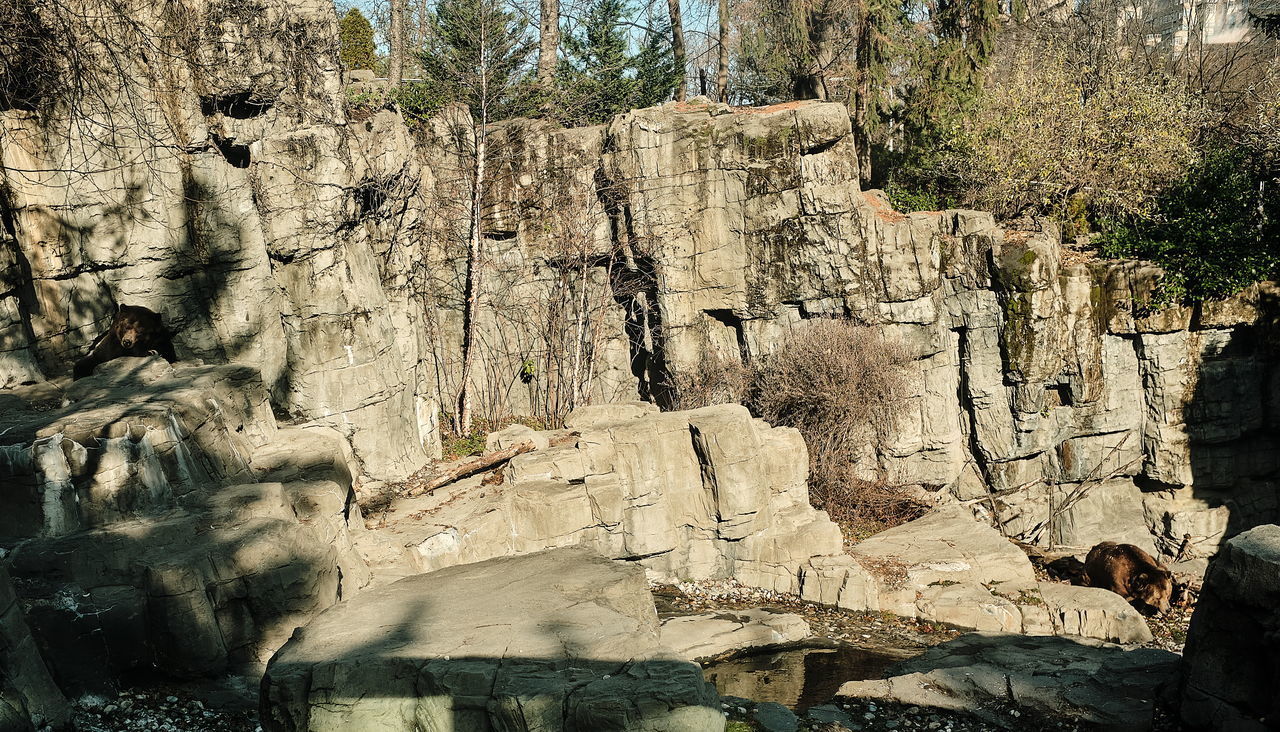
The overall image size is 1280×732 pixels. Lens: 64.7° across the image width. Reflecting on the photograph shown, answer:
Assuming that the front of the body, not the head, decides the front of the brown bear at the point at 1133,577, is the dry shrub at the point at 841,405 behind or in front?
behind

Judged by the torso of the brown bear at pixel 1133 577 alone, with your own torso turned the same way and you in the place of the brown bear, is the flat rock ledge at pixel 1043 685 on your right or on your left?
on your right

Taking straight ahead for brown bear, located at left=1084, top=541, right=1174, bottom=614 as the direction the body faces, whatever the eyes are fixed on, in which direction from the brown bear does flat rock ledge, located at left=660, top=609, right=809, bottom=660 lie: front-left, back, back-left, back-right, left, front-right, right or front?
right

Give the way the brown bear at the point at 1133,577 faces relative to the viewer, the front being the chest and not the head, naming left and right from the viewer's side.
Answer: facing the viewer and to the right of the viewer

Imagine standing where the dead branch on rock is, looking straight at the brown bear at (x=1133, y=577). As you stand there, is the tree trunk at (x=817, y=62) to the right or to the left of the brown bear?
left

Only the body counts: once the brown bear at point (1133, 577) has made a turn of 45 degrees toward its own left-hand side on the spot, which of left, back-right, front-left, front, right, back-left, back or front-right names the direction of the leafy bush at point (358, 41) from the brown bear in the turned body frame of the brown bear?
back

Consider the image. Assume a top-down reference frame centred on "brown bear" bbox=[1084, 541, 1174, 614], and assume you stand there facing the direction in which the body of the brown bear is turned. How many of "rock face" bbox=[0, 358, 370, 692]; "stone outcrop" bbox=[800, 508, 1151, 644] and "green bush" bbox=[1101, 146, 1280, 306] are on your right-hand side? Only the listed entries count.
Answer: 2

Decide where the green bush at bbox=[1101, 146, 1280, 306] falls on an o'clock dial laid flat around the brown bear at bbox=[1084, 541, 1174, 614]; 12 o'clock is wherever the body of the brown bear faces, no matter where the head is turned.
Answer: The green bush is roughly at 8 o'clock from the brown bear.

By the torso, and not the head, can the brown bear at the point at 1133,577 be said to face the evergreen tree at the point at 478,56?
no

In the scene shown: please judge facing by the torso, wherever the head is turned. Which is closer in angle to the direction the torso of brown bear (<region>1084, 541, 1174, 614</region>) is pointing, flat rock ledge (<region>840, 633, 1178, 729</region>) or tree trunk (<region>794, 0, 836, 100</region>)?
the flat rock ledge

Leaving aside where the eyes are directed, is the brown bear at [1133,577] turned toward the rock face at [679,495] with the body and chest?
no

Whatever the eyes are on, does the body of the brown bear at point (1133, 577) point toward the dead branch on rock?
no

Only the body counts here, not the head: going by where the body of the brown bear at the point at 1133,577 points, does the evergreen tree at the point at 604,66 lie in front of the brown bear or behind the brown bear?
behind

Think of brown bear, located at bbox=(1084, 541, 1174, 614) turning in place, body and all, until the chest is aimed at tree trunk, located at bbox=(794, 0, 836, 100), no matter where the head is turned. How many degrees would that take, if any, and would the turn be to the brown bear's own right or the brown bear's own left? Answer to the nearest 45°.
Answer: approximately 180°

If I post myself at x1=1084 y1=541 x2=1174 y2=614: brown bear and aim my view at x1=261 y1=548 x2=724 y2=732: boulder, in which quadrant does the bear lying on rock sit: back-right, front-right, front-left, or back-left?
front-right
